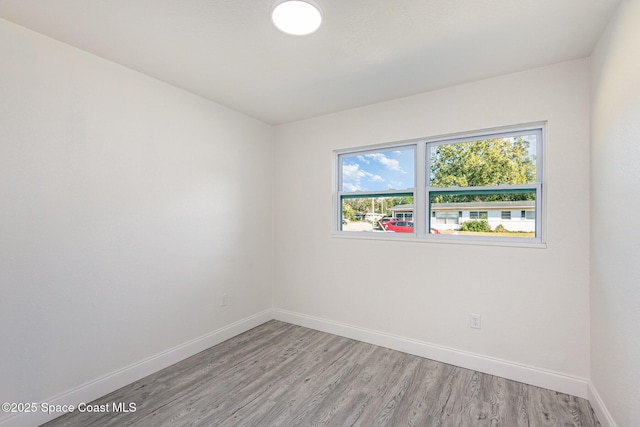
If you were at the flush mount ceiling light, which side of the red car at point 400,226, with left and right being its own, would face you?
right

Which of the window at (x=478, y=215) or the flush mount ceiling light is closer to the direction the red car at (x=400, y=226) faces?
the window

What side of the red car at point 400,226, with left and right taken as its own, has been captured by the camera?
right
